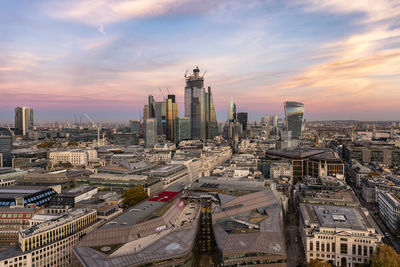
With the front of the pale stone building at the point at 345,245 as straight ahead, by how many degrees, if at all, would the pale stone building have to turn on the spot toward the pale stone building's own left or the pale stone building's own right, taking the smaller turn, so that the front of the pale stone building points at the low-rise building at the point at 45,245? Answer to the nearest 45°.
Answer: approximately 45° to the pale stone building's own right

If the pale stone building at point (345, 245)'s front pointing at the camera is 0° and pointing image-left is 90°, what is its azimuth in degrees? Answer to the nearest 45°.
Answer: approximately 0°

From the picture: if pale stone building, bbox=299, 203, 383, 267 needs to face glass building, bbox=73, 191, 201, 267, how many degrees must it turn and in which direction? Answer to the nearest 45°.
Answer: approximately 45° to its right

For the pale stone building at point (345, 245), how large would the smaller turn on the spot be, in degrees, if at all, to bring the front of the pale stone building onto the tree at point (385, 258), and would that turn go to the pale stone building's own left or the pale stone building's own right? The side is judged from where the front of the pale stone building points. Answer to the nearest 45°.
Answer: approximately 45° to the pale stone building's own left
